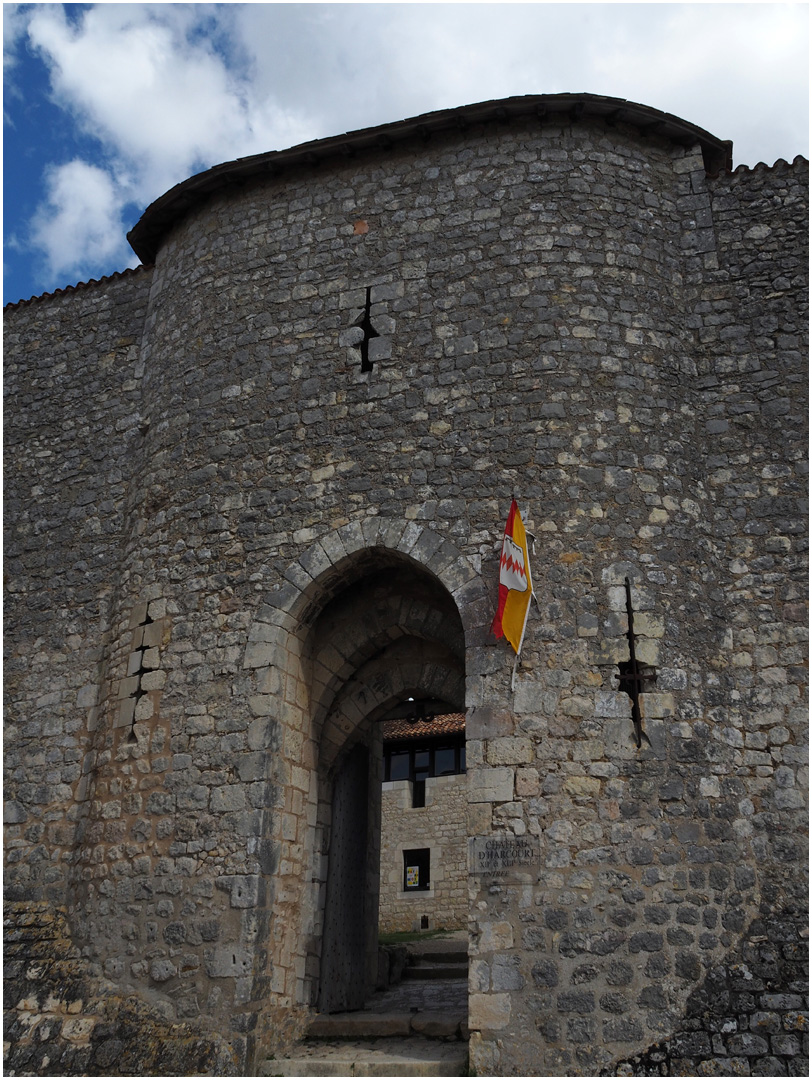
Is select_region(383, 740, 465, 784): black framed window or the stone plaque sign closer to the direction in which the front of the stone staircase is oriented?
the stone plaque sign

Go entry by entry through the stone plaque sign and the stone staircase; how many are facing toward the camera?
2

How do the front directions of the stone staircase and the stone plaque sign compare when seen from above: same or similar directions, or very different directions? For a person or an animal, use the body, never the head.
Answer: same or similar directions

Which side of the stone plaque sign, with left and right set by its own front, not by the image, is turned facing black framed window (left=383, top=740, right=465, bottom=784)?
back

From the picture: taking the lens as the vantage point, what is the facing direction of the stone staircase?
facing the viewer

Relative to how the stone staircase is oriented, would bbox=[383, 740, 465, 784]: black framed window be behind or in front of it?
behind

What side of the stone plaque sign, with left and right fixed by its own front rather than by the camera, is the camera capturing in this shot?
front
